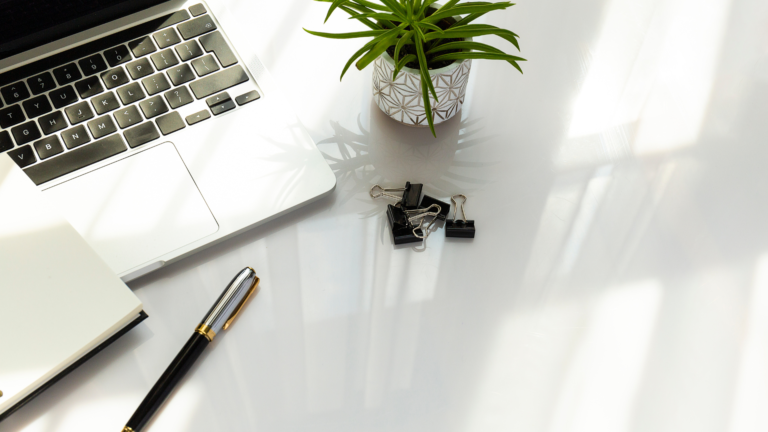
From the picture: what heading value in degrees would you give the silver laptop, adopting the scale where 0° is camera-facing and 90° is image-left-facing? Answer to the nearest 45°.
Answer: approximately 315°
